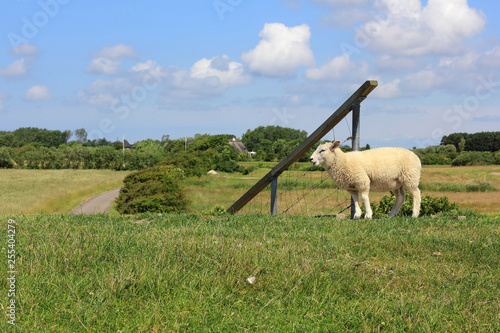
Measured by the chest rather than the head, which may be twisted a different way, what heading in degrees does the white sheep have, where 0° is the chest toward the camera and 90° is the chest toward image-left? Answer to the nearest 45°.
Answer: approximately 90°

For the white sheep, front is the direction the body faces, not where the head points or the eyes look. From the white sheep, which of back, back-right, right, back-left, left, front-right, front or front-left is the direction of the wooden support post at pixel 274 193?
front-right
